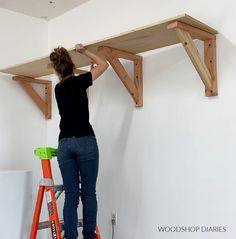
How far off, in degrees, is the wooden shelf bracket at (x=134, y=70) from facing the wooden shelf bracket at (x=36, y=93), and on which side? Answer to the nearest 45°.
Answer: approximately 90° to its right

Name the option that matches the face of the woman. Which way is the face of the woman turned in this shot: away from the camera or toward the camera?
away from the camera

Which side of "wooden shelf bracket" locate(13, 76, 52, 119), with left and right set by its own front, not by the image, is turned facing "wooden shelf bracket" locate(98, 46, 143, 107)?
left

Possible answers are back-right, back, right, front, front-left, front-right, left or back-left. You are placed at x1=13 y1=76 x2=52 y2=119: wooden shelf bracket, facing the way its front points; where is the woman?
front-left

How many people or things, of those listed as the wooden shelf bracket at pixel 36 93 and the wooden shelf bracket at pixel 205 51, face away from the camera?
0

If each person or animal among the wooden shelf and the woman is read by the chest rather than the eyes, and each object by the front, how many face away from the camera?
1

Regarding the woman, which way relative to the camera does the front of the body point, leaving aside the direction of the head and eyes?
away from the camera

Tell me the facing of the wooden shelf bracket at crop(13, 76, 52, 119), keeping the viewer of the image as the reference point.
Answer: facing the viewer and to the left of the viewer

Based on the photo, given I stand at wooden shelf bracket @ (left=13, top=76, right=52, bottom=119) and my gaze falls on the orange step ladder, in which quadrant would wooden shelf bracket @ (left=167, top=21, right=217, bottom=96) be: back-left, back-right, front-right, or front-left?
front-left

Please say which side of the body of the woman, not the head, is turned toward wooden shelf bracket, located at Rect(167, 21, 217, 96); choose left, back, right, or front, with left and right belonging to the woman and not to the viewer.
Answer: right

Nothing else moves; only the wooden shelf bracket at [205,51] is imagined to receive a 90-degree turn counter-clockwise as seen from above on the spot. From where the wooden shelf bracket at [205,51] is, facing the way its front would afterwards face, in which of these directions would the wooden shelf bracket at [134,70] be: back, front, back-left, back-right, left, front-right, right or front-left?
back
